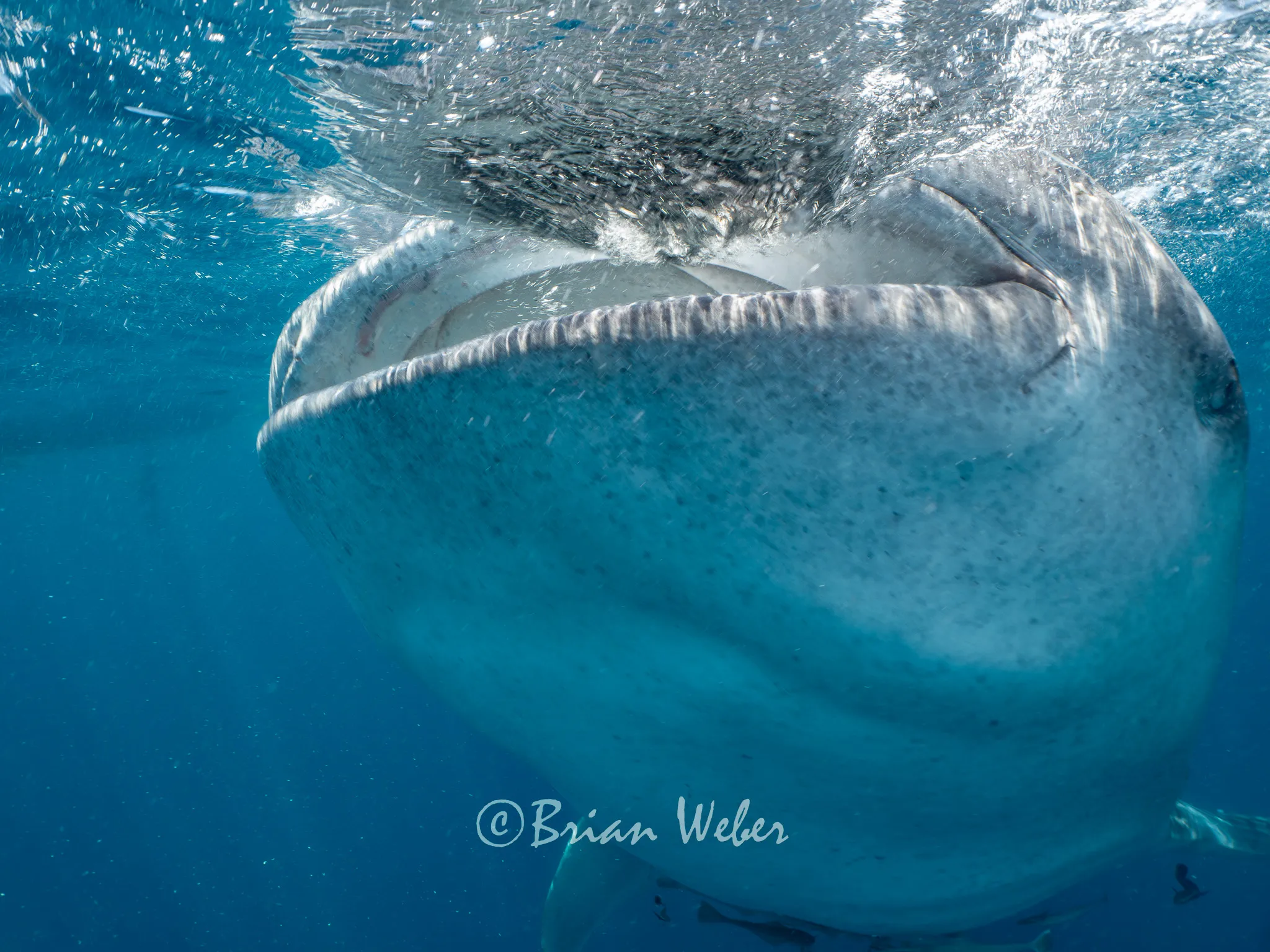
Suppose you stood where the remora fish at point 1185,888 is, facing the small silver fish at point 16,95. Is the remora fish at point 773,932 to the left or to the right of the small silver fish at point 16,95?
left

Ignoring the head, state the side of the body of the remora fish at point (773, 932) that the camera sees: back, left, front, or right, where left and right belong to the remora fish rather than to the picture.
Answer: right

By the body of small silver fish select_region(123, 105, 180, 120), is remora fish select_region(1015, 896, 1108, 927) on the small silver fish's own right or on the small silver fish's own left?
on the small silver fish's own left

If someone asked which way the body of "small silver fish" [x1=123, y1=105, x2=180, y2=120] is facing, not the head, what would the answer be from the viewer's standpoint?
to the viewer's left

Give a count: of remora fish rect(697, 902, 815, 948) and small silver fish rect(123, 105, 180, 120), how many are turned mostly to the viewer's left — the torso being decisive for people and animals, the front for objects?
1

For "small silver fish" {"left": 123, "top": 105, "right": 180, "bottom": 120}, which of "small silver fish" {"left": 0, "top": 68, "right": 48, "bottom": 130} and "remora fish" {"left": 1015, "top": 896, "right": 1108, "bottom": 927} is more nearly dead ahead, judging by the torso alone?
the small silver fish

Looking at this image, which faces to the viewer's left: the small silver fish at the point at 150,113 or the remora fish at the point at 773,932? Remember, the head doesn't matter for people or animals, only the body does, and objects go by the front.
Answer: the small silver fish

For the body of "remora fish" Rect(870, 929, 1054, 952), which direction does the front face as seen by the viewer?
to the viewer's left
